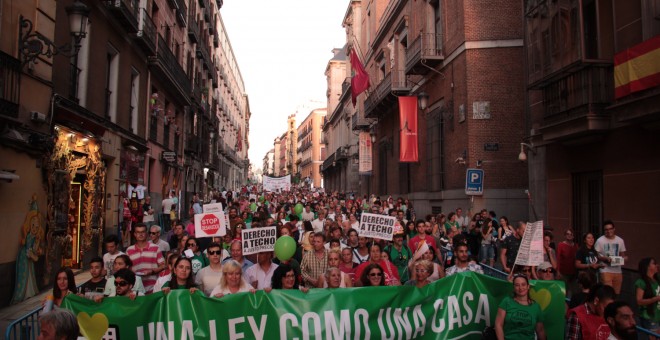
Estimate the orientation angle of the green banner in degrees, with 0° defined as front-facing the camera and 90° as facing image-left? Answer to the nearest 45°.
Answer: approximately 0°

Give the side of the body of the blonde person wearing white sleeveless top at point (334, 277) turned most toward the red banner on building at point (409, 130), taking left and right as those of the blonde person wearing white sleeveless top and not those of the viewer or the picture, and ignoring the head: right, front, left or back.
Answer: back

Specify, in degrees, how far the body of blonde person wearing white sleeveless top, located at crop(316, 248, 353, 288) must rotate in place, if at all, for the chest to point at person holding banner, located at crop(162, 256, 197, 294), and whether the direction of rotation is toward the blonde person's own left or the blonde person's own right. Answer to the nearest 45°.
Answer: approximately 90° to the blonde person's own right

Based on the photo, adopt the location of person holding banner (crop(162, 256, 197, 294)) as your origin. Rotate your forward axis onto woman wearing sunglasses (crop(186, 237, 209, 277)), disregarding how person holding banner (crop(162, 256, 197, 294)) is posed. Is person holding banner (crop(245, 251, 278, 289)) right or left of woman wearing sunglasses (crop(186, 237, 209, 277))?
right

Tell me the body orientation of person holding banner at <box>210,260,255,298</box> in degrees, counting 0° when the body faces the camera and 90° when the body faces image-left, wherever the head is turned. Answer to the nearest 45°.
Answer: approximately 0°
